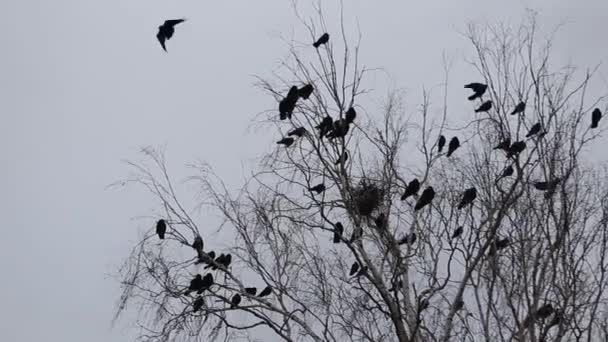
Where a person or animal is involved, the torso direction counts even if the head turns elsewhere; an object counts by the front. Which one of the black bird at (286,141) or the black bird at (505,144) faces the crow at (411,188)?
the black bird at (286,141)

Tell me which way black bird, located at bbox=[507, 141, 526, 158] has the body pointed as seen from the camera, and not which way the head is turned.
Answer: to the viewer's right

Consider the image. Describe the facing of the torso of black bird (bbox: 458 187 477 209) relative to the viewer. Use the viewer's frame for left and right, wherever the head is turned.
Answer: facing to the right of the viewer

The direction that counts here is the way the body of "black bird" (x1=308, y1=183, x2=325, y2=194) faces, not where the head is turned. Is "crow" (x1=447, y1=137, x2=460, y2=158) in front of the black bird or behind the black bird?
in front

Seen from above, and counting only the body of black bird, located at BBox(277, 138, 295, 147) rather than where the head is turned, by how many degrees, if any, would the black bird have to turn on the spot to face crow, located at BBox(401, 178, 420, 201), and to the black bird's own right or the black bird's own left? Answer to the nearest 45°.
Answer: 0° — it already faces it

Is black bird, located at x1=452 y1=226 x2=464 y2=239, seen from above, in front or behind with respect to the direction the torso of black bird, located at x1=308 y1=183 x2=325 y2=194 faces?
in front

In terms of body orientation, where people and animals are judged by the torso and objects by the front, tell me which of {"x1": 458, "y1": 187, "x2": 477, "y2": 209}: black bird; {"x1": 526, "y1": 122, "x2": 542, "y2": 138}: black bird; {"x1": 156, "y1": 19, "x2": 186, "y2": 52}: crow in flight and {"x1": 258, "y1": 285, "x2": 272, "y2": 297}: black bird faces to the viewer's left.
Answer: the crow in flight

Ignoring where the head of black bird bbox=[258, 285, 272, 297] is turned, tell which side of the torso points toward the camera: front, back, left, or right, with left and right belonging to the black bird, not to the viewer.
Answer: right

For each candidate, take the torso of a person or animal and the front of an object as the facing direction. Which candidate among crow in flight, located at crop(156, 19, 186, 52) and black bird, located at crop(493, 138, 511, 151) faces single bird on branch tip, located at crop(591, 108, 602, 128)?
the black bird
